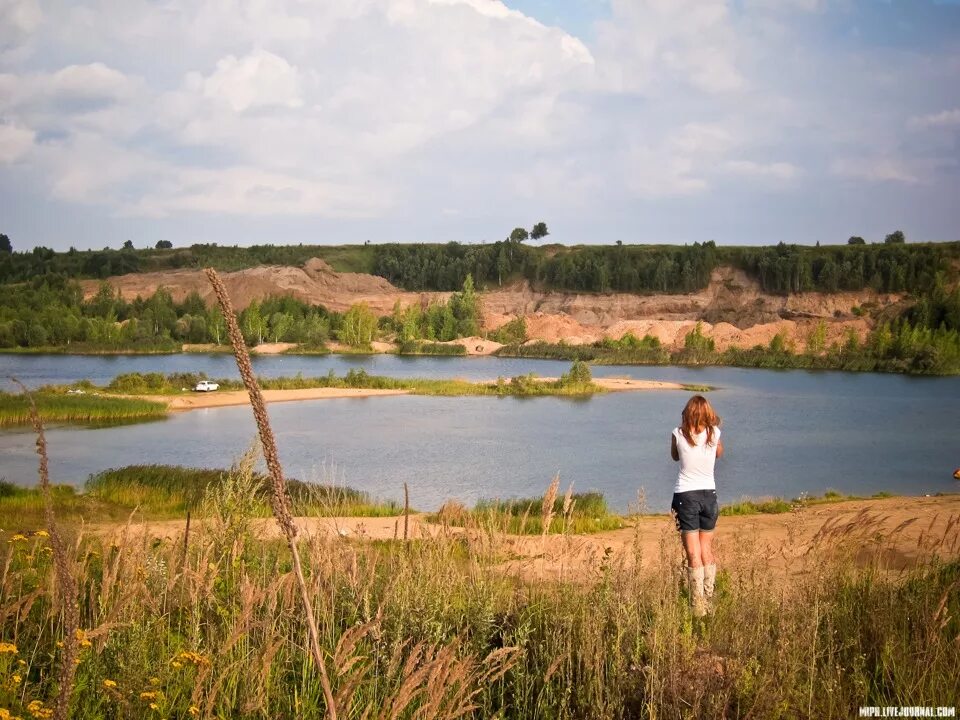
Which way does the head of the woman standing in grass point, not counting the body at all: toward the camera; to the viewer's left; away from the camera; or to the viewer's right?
away from the camera

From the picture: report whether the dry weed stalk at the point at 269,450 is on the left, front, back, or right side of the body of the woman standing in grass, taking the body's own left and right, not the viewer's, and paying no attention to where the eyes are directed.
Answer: back

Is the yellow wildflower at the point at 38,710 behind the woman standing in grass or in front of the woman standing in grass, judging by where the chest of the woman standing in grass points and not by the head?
behind

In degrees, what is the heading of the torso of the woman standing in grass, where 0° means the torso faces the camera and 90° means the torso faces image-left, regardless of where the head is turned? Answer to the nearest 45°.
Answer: approximately 180°
